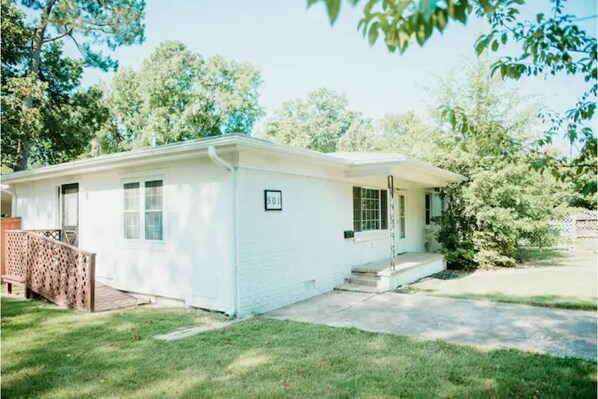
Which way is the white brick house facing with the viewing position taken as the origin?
facing the viewer and to the right of the viewer

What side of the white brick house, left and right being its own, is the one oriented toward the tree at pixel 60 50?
back

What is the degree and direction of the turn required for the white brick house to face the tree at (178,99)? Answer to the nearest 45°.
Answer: approximately 135° to its left

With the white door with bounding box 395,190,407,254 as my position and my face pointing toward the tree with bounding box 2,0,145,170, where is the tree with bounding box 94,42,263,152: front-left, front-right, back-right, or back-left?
front-right

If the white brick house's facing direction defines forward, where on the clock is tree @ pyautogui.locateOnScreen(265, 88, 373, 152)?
The tree is roughly at 8 o'clock from the white brick house.

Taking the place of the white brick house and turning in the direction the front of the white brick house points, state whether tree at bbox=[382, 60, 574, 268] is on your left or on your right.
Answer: on your left
